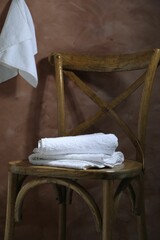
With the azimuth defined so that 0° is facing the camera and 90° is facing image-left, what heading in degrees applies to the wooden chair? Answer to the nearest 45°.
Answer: approximately 45°
